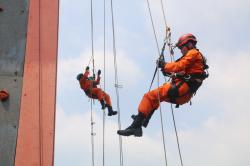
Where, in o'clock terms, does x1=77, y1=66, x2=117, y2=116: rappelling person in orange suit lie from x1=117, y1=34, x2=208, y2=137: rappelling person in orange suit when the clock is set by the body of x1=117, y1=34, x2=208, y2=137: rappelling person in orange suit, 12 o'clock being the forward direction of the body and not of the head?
x1=77, y1=66, x2=117, y2=116: rappelling person in orange suit is roughly at 2 o'clock from x1=117, y1=34, x2=208, y2=137: rappelling person in orange suit.

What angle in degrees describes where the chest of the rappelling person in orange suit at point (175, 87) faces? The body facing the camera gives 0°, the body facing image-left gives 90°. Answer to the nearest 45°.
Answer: approximately 90°
